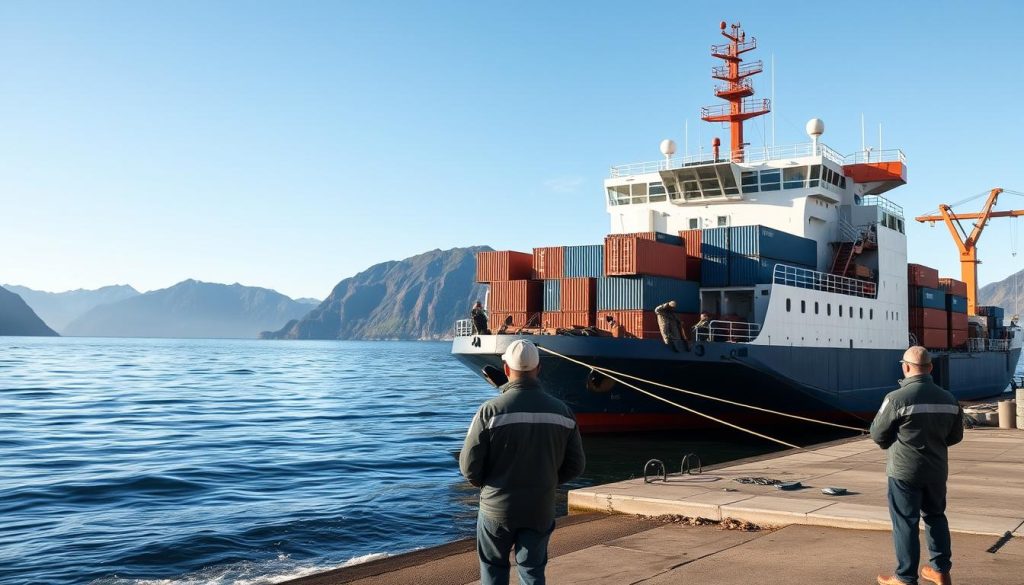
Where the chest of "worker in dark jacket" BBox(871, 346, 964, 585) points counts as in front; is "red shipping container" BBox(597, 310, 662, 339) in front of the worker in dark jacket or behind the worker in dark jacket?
in front

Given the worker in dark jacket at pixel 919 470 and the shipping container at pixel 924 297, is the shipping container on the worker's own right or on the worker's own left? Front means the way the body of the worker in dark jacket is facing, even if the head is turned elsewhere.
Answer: on the worker's own right

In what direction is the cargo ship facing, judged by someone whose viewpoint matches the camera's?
facing the viewer and to the left of the viewer

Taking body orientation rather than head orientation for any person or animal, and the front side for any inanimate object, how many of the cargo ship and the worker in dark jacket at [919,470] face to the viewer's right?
0

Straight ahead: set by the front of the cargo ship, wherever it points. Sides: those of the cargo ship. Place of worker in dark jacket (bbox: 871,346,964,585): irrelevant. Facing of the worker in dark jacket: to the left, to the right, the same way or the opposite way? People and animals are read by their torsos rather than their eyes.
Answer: to the right

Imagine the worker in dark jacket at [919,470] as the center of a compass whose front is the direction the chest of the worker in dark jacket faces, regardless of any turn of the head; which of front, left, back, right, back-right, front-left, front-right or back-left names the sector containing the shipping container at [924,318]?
front-right

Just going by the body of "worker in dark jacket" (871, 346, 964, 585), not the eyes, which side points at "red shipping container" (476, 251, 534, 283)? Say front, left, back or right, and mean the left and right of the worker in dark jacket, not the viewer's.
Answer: front

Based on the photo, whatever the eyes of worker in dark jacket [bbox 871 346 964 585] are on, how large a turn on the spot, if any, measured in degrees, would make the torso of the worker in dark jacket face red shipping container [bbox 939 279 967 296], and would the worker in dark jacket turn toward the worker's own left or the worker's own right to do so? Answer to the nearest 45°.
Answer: approximately 45° to the worker's own right

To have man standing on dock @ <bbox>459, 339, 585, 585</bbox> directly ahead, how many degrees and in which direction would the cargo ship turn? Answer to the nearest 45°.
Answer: approximately 45° to its left

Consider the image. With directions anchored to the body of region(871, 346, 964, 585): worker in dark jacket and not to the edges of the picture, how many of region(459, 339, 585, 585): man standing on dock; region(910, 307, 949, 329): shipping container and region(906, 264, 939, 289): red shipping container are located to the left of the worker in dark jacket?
1

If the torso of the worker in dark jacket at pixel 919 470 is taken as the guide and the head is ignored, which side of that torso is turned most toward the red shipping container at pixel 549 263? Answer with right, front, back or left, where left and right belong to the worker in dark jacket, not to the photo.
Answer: front

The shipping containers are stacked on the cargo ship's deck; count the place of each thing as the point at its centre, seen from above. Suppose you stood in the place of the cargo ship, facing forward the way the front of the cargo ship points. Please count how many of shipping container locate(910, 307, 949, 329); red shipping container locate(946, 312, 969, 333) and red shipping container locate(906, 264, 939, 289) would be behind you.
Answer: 3

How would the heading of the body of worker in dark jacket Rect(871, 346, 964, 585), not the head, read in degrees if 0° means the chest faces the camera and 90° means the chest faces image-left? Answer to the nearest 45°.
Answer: approximately 135°

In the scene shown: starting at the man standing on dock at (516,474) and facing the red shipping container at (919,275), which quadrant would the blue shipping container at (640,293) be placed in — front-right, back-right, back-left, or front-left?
front-left

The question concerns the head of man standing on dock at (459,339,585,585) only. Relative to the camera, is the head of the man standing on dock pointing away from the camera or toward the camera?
away from the camera
